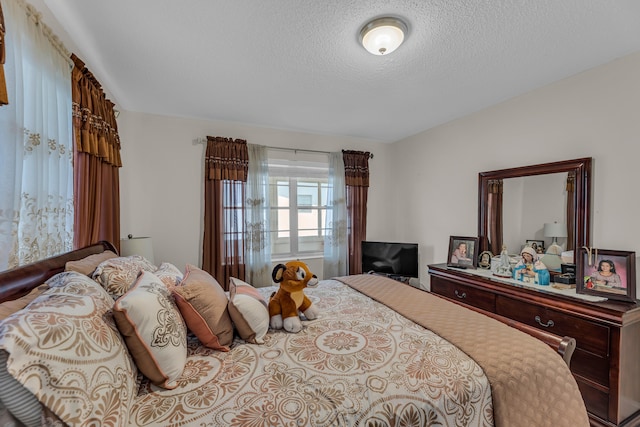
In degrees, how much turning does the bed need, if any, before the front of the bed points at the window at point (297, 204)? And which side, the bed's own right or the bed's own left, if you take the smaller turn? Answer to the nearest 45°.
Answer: approximately 90° to the bed's own left

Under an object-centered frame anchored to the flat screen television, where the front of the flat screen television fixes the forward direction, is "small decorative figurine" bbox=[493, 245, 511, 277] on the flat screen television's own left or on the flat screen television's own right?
on the flat screen television's own left

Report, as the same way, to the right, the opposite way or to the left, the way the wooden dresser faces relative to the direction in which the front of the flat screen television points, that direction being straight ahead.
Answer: to the right

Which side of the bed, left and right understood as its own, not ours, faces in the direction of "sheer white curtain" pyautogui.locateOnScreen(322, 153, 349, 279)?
left

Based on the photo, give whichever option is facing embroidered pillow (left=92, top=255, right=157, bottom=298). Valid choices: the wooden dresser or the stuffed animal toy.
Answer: the wooden dresser

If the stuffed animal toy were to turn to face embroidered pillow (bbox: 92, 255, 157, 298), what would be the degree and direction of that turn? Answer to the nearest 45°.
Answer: approximately 135° to its right

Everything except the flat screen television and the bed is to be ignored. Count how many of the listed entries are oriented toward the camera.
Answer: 1

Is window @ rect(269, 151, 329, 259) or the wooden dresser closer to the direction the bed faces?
the wooden dresser

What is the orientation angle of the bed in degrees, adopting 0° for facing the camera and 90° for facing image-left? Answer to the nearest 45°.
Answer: approximately 270°

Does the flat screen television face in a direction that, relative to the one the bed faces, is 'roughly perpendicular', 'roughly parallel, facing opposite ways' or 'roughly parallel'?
roughly perpendicular
